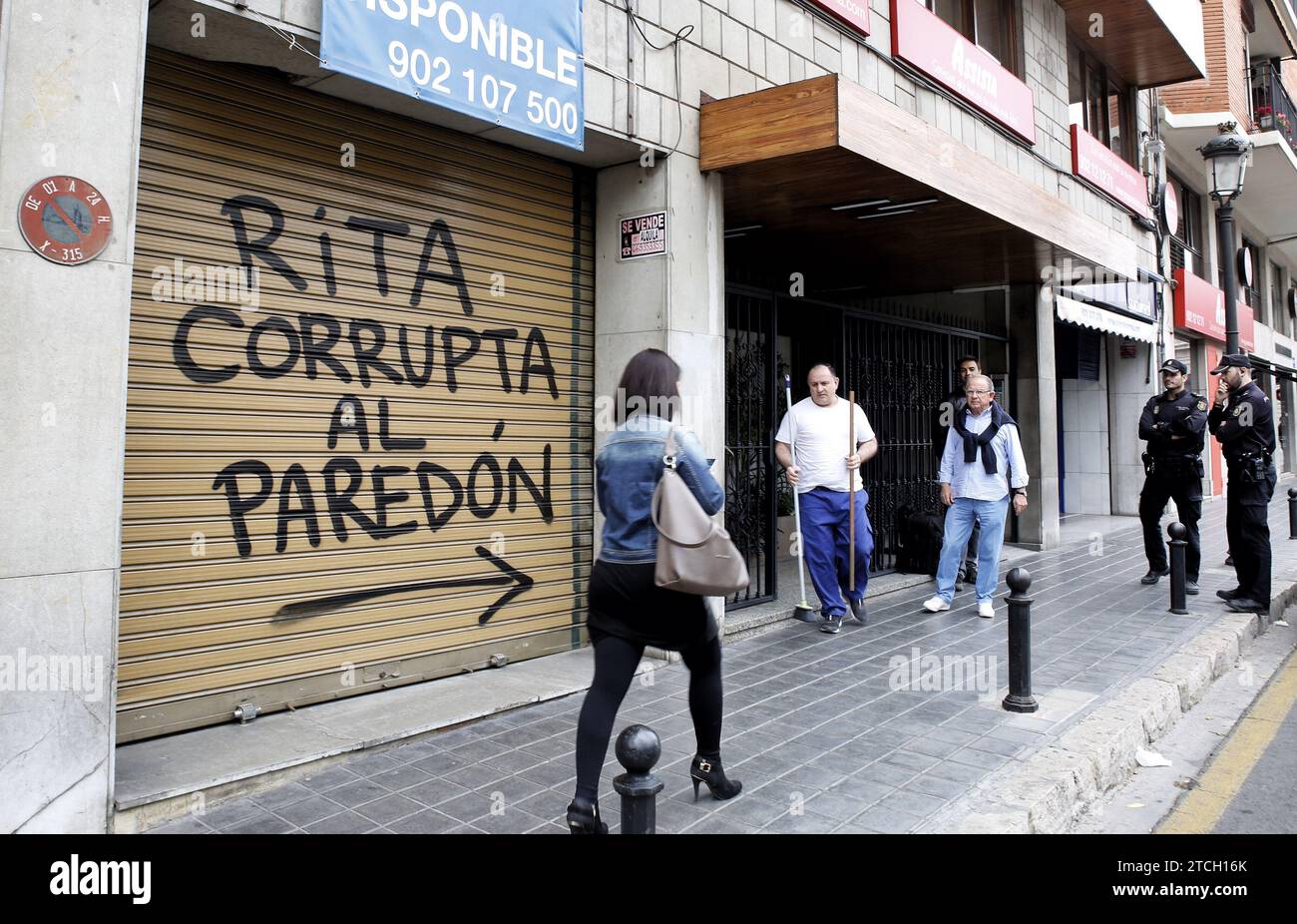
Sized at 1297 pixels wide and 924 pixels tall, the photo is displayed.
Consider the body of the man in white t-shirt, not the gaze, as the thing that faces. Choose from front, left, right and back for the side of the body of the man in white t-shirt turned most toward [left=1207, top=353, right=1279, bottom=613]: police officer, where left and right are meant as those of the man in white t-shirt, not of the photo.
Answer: left

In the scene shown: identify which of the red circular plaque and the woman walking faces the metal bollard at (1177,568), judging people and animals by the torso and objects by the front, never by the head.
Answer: the woman walking

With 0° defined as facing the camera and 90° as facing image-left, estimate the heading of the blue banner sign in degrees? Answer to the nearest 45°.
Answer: approximately 315°

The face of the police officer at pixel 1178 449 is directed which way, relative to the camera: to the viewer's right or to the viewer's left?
to the viewer's left

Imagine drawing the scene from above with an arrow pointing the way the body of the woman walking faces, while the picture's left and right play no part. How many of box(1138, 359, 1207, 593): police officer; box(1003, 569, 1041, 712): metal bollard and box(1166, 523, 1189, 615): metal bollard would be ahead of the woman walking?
3

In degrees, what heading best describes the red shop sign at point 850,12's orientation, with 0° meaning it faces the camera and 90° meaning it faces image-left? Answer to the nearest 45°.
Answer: approximately 315°

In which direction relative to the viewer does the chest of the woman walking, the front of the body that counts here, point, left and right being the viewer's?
facing away from the viewer and to the right of the viewer

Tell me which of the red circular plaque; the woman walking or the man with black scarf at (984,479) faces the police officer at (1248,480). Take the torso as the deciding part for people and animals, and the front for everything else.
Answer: the woman walking

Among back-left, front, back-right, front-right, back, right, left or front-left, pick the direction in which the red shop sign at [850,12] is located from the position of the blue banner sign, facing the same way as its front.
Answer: left
